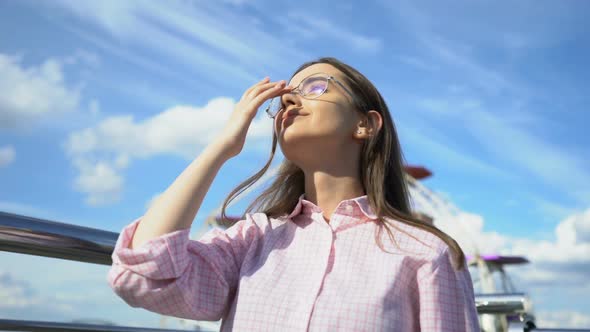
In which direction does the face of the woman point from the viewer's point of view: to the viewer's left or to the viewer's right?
to the viewer's left

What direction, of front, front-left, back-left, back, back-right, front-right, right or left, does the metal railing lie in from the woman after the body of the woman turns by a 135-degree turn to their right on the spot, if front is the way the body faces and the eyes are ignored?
front

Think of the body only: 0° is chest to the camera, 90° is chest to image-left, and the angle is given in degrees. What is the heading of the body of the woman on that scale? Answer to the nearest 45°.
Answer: approximately 45°
